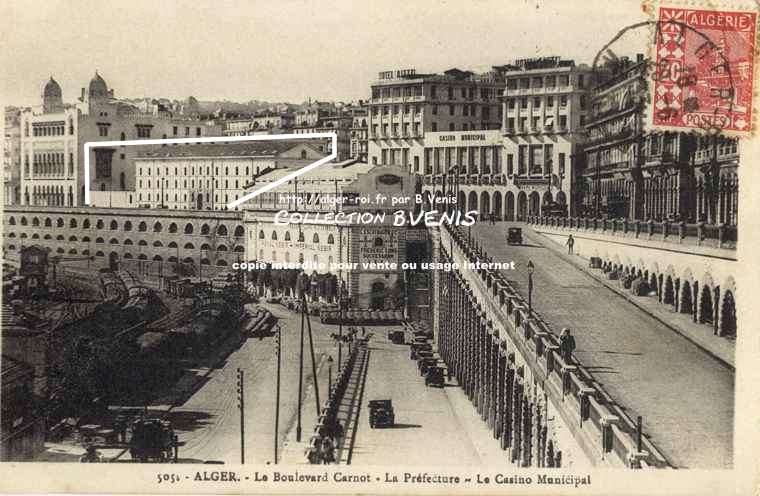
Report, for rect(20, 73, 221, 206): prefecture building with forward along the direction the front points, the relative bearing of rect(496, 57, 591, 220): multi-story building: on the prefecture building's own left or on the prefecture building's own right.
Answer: on the prefecture building's own left

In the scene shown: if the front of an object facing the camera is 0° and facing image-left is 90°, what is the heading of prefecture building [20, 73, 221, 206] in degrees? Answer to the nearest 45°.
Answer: approximately 45°
